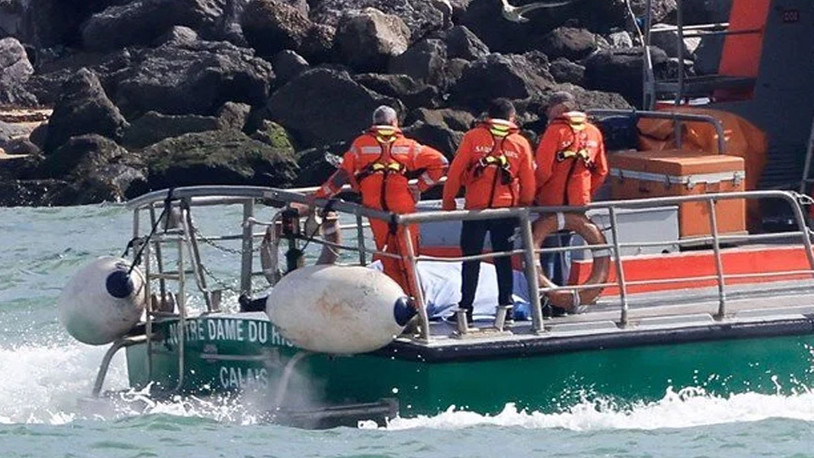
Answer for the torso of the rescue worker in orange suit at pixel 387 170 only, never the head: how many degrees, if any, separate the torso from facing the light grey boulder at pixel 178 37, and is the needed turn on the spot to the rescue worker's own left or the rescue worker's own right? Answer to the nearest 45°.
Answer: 0° — they already face it

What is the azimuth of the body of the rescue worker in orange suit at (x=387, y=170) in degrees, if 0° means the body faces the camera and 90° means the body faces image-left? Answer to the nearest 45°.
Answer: approximately 180°

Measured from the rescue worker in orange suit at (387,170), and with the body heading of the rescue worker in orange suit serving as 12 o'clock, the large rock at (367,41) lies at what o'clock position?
The large rock is roughly at 12 o'clock from the rescue worker in orange suit.

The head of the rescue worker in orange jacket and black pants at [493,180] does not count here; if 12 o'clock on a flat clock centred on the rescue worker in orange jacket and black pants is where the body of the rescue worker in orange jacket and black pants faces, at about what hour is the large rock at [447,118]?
The large rock is roughly at 12 o'clock from the rescue worker in orange jacket and black pants.

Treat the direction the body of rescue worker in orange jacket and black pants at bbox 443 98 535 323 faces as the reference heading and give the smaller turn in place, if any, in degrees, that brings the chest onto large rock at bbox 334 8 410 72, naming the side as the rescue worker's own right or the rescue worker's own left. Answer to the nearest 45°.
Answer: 0° — they already face it

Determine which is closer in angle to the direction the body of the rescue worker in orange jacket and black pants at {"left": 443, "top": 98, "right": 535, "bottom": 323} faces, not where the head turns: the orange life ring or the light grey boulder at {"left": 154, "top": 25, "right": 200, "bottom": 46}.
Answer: the light grey boulder

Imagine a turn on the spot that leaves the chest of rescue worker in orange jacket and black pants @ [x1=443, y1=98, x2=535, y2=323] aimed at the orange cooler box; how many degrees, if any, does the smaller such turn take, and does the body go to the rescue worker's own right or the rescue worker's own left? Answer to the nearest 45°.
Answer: approximately 45° to the rescue worker's own right

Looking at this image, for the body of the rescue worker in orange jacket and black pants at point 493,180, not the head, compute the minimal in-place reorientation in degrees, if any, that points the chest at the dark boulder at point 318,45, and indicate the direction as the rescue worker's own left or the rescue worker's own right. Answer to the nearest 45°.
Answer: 0° — they already face it

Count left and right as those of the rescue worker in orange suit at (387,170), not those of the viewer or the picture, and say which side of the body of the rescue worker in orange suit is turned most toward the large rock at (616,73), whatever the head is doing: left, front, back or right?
front

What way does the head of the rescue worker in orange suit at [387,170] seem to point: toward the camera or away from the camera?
away from the camera

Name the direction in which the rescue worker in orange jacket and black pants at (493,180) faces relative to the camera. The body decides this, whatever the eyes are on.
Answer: away from the camera

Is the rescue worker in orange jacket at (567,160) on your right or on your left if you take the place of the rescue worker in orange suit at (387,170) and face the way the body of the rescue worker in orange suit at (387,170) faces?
on your right
